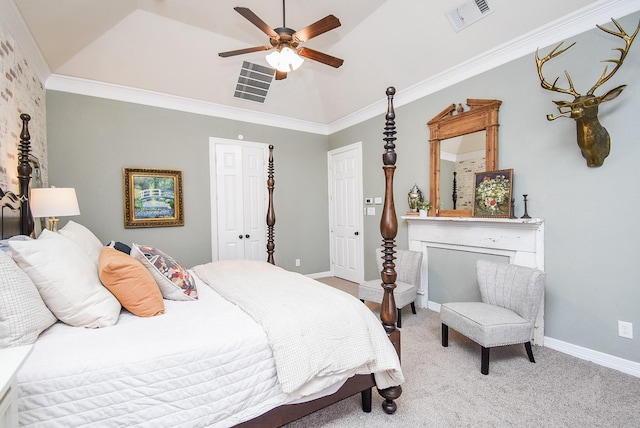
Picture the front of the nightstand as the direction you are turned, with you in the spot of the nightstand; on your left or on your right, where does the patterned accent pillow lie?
on your left

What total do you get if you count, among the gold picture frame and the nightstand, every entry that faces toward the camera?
1

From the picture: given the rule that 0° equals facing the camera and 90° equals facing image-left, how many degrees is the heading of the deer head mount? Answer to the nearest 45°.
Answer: approximately 45°

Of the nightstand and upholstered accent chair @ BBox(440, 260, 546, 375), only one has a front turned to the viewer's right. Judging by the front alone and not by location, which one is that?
the nightstand

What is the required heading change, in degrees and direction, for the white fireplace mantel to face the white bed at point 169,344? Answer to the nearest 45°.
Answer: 0° — it already faces it

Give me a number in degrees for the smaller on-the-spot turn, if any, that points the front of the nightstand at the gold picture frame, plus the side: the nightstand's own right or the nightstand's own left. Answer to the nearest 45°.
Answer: approximately 45° to the nightstand's own left
